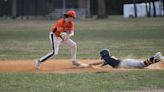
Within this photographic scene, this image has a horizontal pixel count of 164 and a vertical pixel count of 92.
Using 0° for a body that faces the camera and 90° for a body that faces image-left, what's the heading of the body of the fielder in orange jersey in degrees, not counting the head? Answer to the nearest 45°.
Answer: approximately 315°
